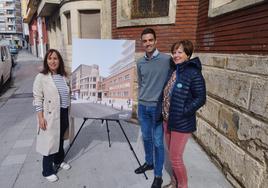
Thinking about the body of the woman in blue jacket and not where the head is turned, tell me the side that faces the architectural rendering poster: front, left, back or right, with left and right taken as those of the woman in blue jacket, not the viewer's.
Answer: right

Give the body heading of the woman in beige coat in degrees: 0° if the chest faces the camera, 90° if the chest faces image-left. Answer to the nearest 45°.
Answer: approximately 315°

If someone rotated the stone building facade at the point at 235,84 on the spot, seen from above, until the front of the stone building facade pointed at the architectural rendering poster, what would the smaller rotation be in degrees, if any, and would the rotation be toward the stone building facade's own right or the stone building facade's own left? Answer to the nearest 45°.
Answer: approximately 45° to the stone building facade's own right

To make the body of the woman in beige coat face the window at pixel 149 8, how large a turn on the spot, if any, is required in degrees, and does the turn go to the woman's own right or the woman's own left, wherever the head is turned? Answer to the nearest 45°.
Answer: approximately 90° to the woman's own left

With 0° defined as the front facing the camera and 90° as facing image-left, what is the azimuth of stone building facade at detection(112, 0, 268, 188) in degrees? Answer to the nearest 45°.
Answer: approximately 45°

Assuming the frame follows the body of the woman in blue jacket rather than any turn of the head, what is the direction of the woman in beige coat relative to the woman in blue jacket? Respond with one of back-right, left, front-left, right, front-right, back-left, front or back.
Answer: front-right
